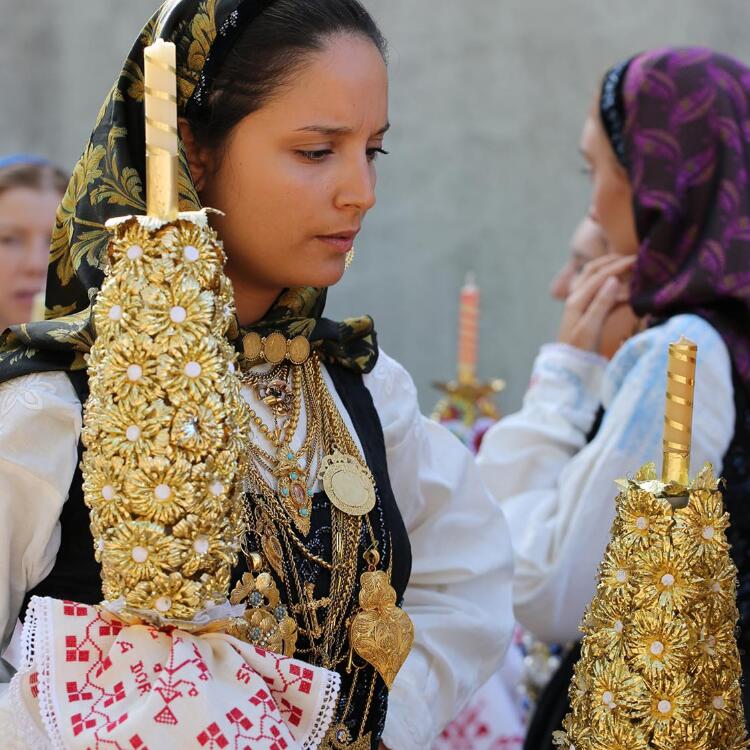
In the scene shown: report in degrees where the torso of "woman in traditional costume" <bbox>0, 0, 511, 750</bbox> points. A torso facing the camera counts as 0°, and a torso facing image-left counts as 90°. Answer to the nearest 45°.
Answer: approximately 315°

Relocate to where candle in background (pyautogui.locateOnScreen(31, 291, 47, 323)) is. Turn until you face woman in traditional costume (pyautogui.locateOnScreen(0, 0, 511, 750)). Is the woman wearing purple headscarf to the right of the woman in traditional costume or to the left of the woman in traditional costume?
left

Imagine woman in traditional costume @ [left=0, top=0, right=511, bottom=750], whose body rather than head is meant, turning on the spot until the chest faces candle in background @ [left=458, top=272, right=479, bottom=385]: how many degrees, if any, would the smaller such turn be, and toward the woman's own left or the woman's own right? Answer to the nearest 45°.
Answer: approximately 135° to the woman's own left

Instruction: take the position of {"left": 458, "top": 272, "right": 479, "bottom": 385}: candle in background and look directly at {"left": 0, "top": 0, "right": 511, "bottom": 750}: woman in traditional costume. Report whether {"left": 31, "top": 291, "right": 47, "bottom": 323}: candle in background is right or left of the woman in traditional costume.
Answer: right

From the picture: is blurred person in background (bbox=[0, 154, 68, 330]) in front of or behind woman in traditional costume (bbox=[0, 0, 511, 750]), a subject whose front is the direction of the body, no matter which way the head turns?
behind

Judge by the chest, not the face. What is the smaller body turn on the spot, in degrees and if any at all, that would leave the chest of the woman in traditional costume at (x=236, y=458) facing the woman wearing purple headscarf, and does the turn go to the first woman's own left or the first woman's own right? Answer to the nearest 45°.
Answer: approximately 90° to the first woman's own left

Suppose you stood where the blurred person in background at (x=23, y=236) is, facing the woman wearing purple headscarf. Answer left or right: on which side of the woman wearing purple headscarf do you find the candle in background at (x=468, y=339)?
left
